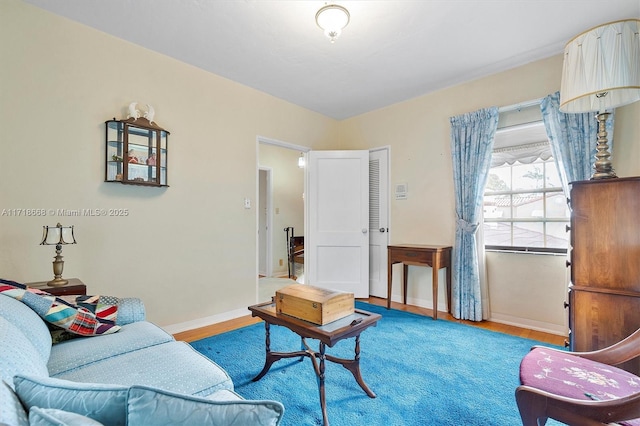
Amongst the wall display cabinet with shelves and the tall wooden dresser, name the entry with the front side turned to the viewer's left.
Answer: the tall wooden dresser

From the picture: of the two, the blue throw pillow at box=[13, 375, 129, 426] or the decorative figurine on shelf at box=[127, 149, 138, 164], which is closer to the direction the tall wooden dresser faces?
the decorative figurine on shelf

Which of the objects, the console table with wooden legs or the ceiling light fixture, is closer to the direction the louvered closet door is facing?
the ceiling light fixture

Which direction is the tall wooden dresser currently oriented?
to the viewer's left

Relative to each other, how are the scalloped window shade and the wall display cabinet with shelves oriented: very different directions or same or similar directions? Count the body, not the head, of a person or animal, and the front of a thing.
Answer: very different directions

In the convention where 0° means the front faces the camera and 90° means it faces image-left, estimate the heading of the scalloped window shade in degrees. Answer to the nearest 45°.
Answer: approximately 45°

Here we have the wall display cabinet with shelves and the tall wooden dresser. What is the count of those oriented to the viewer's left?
1

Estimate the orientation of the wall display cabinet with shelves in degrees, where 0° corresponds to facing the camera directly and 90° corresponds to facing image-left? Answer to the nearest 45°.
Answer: approximately 315°

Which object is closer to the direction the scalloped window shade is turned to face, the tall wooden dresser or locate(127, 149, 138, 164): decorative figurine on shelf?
the decorative figurine on shelf

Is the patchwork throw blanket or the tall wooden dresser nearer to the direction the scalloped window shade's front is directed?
the patchwork throw blanket

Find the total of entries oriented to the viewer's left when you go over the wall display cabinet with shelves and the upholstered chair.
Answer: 1

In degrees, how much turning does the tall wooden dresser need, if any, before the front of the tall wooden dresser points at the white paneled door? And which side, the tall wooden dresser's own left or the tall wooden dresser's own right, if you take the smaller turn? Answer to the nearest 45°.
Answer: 0° — it already faces it

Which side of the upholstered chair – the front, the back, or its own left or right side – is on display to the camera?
left
